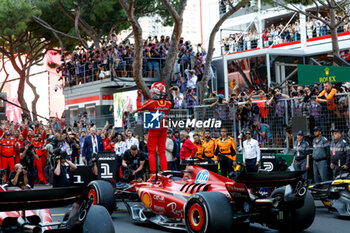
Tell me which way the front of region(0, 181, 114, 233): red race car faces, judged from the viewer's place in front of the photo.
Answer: facing away from the viewer and to the left of the viewer

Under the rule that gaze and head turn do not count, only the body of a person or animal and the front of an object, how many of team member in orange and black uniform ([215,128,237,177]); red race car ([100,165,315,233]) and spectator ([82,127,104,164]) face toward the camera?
2

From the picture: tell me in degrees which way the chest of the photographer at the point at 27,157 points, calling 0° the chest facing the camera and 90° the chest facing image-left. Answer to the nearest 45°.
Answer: approximately 315°

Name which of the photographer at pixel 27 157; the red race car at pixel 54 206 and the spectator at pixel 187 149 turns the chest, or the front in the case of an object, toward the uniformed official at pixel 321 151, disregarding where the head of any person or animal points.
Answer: the photographer

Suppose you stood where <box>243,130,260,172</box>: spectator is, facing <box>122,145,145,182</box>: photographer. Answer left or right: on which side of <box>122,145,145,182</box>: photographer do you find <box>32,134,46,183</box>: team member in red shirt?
right

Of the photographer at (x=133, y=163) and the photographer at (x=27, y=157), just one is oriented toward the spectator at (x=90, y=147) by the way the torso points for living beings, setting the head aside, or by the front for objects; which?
the photographer at (x=27, y=157)

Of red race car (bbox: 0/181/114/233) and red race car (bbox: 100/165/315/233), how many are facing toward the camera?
0

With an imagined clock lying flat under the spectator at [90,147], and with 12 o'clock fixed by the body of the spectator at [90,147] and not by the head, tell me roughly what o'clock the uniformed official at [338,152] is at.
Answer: the uniformed official at [338,152] is roughly at 10 o'clock from the spectator at [90,147].

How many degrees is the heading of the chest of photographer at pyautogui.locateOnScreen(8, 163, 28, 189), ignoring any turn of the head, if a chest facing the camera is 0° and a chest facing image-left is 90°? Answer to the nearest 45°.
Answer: approximately 315°

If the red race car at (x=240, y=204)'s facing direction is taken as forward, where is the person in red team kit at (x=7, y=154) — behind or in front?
in front

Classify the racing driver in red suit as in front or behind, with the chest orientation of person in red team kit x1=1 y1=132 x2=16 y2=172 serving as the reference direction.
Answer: in front

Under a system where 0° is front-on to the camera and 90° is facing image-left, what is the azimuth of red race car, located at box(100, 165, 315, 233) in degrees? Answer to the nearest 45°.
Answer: approximately 135°
